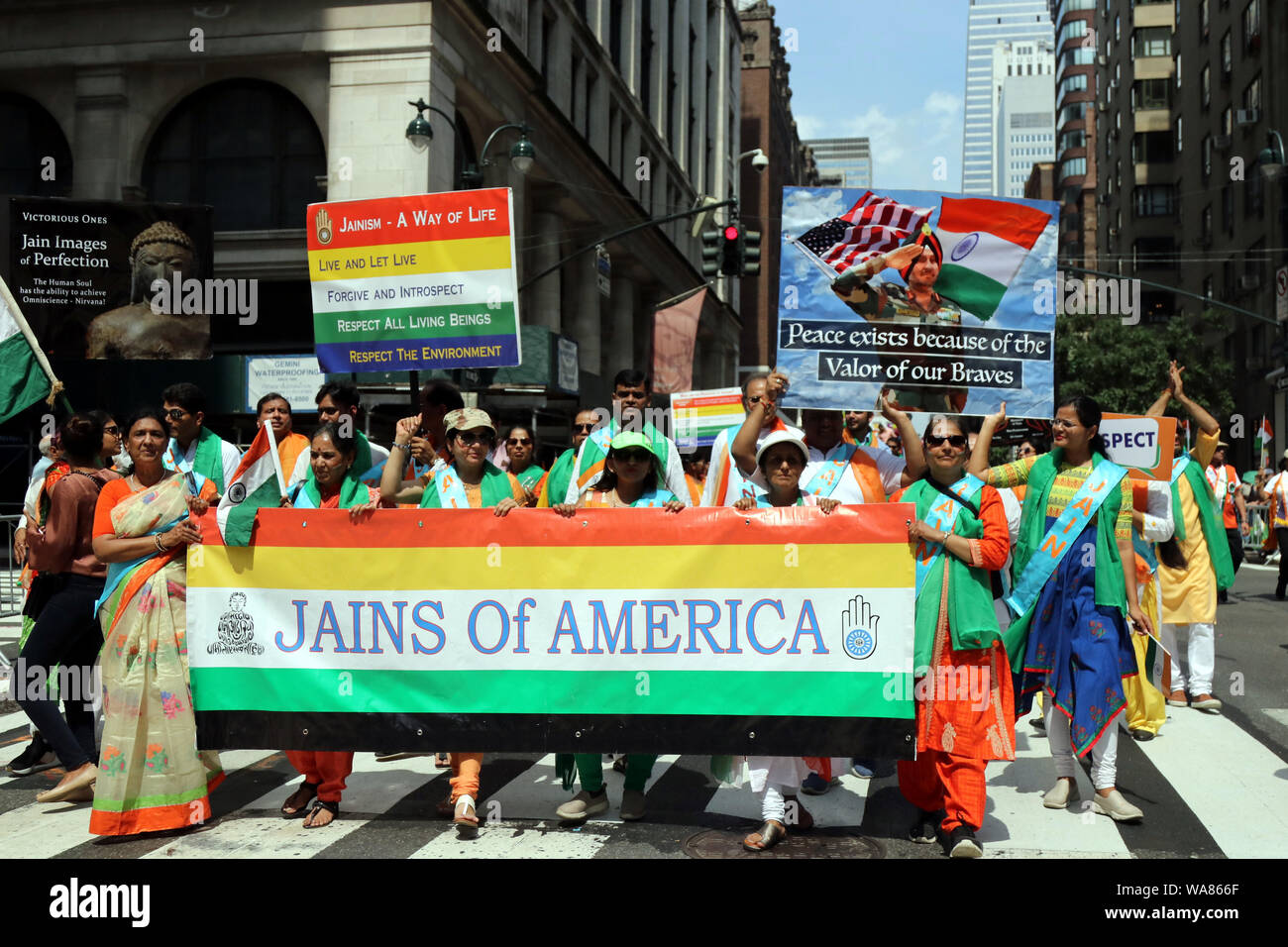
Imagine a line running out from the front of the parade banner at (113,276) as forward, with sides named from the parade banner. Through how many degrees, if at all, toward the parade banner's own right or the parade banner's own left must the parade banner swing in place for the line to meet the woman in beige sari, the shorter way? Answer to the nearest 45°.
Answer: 0° — it already faces them

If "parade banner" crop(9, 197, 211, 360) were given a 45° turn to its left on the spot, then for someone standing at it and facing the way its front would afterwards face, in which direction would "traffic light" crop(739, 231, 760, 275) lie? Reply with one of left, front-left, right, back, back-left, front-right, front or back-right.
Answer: front-left

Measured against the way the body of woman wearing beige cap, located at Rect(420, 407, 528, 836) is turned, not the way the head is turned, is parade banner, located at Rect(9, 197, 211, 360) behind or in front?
behind

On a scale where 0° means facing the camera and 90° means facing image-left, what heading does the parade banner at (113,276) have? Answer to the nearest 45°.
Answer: approximately 0°

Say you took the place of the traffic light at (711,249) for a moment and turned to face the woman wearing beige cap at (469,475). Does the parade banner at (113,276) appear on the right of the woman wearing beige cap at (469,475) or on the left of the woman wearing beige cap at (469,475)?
right

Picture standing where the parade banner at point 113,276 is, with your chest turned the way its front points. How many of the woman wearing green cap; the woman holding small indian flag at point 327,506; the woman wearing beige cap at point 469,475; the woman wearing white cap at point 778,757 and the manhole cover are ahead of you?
5

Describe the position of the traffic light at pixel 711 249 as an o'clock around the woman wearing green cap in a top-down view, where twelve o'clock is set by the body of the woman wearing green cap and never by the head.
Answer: The traffic light is roughly at 6 o'clock from the woman wearing green cap.

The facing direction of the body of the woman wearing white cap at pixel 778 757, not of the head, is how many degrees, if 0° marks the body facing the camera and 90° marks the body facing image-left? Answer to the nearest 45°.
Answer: approximately 0°

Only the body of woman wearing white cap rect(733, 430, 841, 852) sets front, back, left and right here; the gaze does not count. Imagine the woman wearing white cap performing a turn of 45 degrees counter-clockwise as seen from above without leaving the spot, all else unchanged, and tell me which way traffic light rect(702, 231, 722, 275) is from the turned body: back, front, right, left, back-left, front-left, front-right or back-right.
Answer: back-left
